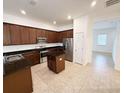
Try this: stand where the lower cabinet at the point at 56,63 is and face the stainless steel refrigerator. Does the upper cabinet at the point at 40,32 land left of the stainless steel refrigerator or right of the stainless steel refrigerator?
left

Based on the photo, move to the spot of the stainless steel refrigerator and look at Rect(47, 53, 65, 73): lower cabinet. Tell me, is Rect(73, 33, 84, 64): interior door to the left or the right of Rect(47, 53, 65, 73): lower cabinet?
left

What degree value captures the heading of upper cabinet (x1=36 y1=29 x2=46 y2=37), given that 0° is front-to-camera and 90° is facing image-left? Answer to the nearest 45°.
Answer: approximately 315°

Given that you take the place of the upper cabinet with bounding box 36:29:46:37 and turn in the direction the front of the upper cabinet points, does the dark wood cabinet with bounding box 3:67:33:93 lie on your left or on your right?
on your right

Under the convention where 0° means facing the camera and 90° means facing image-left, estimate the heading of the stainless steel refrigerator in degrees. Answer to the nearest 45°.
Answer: approximately 45°

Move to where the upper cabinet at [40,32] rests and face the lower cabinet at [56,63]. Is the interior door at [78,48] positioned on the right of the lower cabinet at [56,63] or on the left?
left
